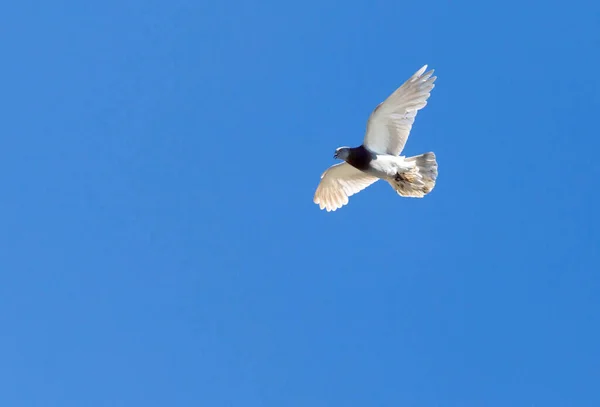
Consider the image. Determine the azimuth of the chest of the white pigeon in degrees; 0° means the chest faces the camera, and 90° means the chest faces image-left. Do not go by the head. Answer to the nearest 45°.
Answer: approximately 90°
